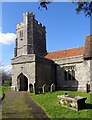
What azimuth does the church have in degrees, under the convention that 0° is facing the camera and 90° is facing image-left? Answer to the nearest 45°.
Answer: approximately 45°

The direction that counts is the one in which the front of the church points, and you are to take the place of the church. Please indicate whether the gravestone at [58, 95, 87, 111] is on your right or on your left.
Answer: on your left
